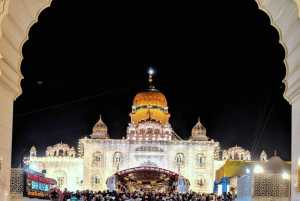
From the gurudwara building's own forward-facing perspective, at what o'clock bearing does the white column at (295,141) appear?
The white column is roughly at 12 o'clock from the gurudwara building.

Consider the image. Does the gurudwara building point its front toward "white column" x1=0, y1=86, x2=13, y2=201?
yes

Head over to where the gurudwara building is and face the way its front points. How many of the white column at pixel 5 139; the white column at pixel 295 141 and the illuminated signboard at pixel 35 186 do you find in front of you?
3

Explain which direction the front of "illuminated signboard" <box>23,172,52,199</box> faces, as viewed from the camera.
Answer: facing the viewer and to the right of the viewer

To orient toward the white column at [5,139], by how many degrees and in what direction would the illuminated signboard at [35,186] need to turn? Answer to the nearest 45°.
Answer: approximately 45° to its right

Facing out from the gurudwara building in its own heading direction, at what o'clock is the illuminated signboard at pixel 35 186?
The illuminated signboard is roughly at 12 o'clock from the gurudwara building.

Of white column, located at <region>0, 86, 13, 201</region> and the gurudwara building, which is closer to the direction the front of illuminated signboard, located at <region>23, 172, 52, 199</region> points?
the white column

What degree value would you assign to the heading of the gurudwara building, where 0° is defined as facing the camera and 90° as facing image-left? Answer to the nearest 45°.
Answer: approximately 0°

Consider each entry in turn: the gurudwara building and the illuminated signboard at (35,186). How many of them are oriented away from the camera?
0

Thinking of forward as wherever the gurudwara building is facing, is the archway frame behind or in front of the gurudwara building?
in front
